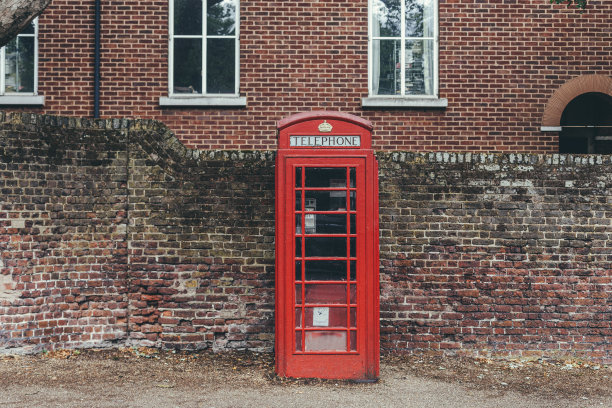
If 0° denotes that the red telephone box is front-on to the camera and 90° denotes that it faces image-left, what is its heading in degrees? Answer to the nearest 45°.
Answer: approximately 0°
